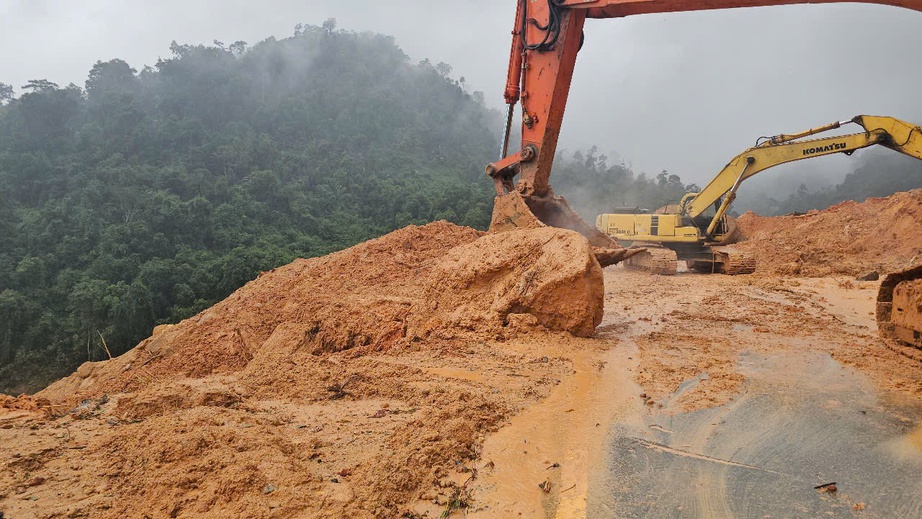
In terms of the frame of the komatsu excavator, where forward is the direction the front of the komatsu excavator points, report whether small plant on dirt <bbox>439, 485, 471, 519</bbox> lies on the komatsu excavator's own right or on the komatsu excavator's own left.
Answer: on the komatsu excavator's own right

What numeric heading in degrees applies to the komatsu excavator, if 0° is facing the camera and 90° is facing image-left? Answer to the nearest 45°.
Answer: approximately 270°
